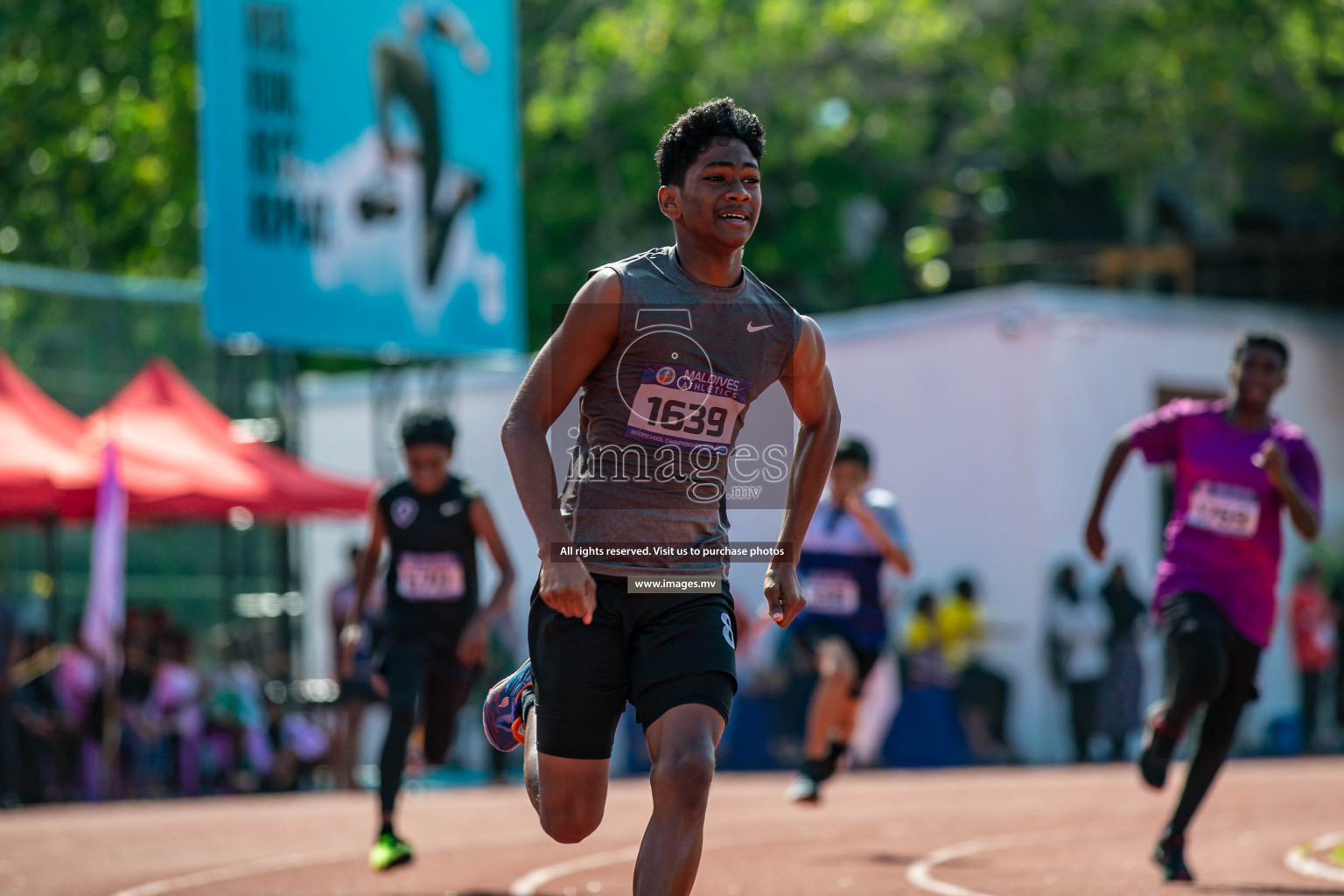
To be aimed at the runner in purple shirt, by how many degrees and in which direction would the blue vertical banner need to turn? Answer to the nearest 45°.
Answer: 0° — it already faces them

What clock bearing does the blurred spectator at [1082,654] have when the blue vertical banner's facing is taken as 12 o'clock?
The blurred spectator is roughly at 9 o'clock from the blue vertical banner.

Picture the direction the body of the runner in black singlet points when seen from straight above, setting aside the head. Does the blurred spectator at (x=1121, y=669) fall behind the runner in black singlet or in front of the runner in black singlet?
behind

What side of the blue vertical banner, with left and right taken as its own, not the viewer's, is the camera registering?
front

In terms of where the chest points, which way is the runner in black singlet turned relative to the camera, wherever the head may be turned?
toward the camera

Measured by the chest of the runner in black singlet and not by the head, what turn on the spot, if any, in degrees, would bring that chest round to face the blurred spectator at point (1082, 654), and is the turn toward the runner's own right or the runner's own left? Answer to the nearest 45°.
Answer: approximately 135° to the runner's own left

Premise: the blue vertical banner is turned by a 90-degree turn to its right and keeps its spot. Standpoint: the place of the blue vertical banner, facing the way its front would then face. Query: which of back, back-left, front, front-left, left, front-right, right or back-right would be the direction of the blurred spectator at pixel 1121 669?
back

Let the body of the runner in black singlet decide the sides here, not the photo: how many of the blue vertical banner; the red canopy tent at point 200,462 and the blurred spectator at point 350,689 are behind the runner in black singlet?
3

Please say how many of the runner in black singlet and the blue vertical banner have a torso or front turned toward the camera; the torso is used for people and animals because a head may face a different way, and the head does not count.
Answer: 2
